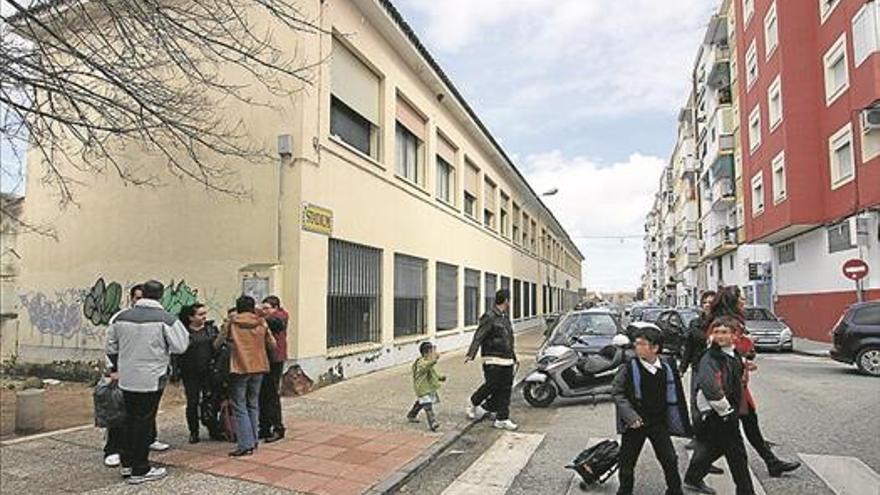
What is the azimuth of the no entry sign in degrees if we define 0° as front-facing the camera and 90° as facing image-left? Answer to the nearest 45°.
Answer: approximately 0°

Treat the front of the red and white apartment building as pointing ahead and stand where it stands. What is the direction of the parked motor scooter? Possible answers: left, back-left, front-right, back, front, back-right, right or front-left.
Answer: front-left

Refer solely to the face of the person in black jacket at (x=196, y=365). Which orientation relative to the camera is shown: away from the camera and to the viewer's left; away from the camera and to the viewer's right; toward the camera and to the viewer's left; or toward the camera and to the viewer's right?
toward the camera and to the viewer's right

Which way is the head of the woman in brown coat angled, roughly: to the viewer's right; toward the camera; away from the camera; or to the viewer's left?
away from the camera

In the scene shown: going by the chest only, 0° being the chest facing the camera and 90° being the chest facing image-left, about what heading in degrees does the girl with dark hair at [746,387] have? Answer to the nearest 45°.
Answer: approximately 270°

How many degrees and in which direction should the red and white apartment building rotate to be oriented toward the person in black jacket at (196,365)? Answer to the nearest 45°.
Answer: approximately 45° to its left

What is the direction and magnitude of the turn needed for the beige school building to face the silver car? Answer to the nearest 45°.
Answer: approximately 45° to its left

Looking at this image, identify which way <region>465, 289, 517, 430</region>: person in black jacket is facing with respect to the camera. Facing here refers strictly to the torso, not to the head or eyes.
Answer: to the viewer's right

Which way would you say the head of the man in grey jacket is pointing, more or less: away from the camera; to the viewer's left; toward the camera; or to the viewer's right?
away from the camera
